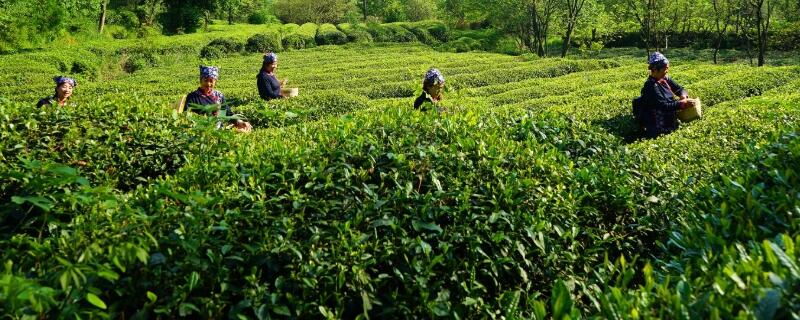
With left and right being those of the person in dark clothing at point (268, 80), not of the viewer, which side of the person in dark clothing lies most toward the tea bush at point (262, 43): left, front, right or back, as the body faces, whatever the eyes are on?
left

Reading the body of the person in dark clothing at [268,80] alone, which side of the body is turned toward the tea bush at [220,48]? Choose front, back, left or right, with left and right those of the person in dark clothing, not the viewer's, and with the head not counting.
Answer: left

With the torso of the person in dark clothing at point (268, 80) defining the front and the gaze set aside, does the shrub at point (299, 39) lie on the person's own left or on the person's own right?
on the person's own left

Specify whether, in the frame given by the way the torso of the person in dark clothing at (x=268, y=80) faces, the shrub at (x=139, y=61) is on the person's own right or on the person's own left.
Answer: on the person's own left

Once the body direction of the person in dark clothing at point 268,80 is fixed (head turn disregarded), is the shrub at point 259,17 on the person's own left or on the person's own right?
on the person's own left

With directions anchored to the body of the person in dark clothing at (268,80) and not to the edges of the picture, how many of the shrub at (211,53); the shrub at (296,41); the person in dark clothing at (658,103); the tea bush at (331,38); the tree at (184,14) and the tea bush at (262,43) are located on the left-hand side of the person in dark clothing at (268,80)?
5

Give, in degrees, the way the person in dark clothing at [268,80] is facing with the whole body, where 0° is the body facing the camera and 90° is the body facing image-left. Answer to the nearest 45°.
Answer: approximately 270°

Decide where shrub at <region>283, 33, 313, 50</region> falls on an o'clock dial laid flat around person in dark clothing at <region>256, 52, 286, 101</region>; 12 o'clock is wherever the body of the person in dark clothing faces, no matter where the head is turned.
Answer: The shrub is roughly at 9 o'clock from the person in dark clothing.

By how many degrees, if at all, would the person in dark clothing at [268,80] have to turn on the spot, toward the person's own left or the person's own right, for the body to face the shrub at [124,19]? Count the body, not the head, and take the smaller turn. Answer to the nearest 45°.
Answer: approximately 90° to the person's own left

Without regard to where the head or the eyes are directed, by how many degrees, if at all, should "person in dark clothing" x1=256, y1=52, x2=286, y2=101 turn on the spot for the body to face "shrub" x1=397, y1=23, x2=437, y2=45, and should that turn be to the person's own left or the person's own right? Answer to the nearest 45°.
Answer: approximately 90° to the person's own left
